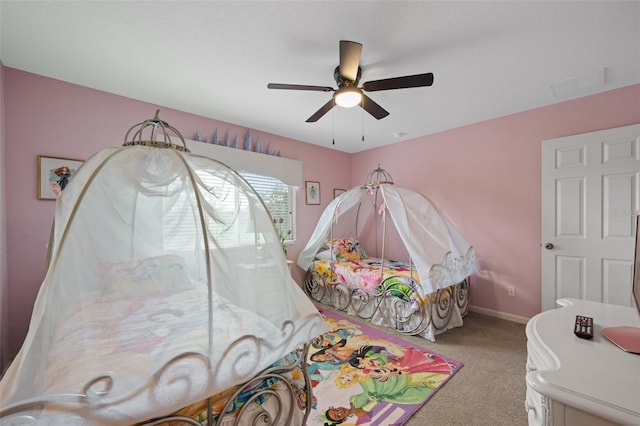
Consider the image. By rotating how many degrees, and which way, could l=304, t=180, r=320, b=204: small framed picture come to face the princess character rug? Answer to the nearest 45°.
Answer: approximately 45° to its right

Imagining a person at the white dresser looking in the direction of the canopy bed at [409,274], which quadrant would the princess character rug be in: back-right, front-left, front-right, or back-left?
front-left

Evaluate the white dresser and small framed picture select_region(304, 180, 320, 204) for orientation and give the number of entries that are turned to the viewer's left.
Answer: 1

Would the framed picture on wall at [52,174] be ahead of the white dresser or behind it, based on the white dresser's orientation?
ahead

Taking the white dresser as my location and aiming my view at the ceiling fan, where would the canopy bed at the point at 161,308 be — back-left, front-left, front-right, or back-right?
front-left

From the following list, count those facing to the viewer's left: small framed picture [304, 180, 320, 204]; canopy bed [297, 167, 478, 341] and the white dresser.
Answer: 1

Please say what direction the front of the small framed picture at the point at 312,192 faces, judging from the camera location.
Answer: facing the viewer and to the right of the viewer

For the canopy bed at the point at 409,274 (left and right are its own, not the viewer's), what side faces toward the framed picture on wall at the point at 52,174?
right

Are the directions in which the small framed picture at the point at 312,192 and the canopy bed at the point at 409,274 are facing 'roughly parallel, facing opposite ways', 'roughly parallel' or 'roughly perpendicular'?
roughly parallel

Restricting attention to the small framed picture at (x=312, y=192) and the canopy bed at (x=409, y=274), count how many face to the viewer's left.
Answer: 0

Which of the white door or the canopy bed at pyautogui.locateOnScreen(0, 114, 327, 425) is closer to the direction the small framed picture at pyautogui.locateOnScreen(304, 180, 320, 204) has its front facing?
the white door

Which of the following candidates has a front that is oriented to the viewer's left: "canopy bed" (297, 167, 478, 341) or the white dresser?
the white dresser

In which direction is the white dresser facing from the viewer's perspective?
to the viewer's left

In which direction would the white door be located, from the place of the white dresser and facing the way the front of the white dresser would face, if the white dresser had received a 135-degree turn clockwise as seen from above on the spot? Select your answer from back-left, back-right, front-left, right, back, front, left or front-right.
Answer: front-left

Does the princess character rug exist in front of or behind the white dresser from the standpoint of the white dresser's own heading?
in front

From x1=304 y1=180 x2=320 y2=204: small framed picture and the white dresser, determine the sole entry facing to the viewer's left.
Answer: the white dresser
